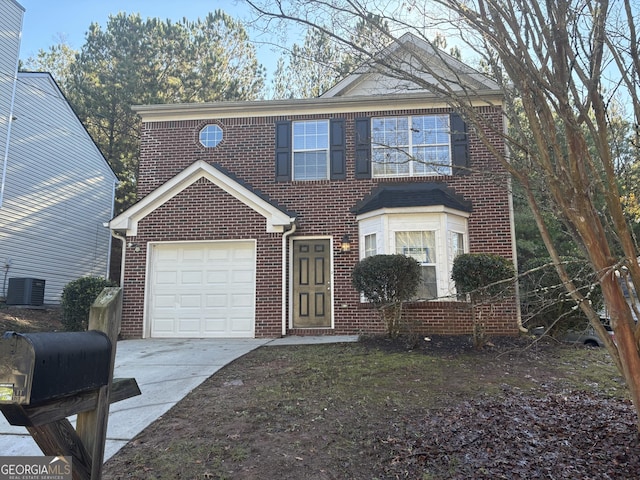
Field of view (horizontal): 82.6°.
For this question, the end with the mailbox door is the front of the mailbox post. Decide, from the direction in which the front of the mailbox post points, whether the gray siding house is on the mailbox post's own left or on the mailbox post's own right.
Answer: on the mailbox post's own right

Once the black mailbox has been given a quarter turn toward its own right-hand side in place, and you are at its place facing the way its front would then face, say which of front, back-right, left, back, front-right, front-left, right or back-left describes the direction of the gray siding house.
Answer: front-right

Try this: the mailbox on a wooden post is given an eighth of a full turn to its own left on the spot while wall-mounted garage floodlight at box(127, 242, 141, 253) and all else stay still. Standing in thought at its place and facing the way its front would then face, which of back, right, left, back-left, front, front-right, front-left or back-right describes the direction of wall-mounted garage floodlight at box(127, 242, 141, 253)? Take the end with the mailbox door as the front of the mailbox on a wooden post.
back

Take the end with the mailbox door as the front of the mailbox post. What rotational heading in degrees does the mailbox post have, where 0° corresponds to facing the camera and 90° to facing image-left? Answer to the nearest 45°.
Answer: approximately 45°

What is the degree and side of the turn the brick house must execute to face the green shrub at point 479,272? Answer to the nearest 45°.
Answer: approximately 45° to its left

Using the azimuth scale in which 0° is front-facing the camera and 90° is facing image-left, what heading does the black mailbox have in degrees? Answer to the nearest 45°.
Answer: approximately 45°

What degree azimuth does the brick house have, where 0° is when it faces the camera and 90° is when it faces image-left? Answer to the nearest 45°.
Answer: approximately 0°

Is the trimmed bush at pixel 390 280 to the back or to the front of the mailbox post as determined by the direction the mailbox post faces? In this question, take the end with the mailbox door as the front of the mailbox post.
to the back

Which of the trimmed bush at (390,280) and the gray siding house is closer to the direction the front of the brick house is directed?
the trimmed bush

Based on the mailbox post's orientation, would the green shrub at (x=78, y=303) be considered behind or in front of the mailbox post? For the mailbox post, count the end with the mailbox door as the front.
behind
